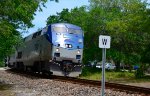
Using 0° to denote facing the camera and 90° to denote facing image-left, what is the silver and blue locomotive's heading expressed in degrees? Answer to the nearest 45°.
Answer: approximately 315°

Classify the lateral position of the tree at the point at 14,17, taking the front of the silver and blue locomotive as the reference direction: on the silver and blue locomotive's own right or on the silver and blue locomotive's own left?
on the silver and blue locomotive's own right
